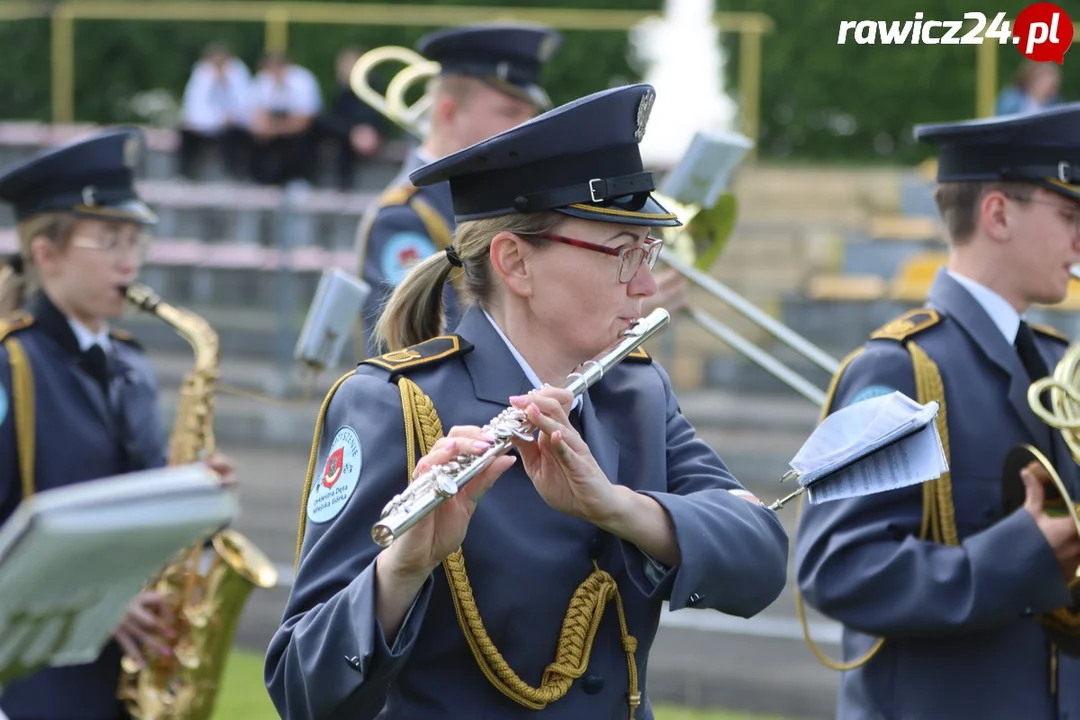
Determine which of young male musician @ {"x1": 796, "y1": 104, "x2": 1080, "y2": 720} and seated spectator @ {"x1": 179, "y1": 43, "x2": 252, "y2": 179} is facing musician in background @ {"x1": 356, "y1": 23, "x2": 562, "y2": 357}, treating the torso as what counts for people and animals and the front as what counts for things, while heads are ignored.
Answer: the seated spectator

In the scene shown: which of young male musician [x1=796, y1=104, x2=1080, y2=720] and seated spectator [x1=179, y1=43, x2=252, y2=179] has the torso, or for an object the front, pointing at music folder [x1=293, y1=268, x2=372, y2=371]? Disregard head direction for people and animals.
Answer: the seated spectator

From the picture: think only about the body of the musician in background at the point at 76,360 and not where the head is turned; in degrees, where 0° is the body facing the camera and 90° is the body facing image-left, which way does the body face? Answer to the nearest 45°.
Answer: approximately 315°

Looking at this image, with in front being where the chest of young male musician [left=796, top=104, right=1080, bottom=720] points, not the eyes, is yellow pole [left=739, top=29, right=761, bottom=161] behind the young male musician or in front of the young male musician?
behind

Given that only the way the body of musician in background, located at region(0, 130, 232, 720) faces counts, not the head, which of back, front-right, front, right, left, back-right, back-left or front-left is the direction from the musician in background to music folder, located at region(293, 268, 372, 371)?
front-left

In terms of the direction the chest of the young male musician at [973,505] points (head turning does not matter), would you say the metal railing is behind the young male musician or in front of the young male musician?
behind

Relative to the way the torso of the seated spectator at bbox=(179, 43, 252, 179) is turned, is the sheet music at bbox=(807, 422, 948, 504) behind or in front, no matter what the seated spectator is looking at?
in front
